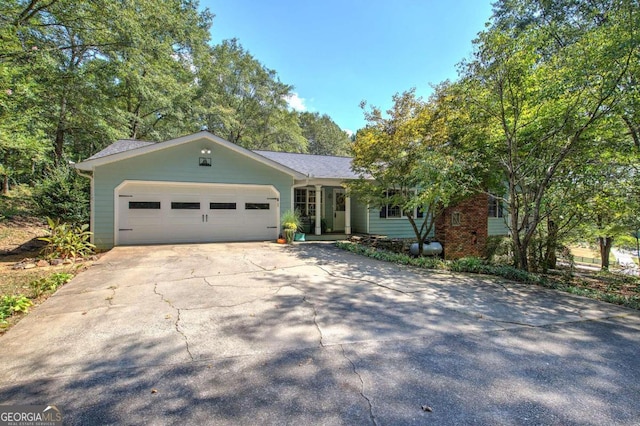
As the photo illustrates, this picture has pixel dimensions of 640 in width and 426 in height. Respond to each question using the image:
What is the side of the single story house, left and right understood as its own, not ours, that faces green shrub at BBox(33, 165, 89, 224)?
right

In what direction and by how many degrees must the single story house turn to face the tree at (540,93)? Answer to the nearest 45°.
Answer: approximately 45° to its left

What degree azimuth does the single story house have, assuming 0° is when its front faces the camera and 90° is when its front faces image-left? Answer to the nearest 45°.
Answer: approximately 0°

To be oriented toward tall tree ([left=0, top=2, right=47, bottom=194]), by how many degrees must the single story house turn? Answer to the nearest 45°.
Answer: approximately 90° to its right

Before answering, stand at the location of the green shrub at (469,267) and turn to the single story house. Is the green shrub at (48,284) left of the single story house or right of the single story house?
left

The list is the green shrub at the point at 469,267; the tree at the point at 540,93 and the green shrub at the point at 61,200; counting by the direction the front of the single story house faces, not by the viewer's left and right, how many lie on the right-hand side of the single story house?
1

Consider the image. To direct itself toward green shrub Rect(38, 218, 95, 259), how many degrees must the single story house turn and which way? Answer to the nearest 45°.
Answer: approximately 45° to its right

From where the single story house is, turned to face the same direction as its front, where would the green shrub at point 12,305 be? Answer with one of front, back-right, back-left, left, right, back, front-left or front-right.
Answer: front

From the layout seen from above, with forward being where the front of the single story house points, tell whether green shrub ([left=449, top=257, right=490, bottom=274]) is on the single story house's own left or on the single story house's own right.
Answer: on the single story house's own left
